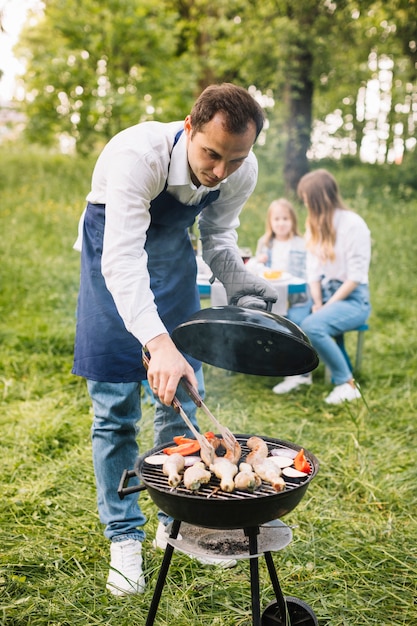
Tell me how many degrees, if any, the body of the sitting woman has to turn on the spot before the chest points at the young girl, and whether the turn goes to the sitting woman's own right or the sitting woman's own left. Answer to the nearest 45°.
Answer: approximately 45° to the sitting woman's own right

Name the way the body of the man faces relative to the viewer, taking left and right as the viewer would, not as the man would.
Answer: facing the viewer and to the right of the viewer

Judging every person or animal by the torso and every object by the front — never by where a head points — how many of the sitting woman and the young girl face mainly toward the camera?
1

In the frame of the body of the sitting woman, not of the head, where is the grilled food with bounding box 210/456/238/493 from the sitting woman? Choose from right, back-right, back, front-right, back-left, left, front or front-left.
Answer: left

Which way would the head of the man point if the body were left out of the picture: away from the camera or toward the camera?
toward the camera

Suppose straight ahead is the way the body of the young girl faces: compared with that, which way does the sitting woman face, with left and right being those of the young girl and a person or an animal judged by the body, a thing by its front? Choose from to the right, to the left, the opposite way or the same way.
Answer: to the right

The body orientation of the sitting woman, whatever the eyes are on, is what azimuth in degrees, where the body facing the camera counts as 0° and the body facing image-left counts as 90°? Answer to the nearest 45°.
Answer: approximately 90°

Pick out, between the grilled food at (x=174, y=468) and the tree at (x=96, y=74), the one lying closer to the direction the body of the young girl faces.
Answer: the grilled food

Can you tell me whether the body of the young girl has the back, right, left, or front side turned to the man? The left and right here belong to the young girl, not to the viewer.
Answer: front

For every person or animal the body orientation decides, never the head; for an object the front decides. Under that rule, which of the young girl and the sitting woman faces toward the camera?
the young girl

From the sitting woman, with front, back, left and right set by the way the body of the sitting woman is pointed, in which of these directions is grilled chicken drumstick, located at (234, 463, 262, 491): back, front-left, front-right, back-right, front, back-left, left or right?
left

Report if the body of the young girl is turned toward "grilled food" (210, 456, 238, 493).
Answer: yes

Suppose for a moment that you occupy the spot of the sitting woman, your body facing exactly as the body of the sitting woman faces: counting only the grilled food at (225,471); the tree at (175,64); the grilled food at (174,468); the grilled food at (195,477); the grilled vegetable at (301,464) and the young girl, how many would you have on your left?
4

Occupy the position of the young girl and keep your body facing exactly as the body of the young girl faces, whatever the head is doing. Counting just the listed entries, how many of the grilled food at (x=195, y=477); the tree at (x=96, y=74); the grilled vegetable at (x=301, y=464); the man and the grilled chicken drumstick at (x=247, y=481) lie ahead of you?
4

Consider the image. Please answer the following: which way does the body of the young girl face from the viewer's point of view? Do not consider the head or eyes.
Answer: toward the camera

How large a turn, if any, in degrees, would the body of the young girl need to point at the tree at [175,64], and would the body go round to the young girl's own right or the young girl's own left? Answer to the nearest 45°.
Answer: approximately 180°

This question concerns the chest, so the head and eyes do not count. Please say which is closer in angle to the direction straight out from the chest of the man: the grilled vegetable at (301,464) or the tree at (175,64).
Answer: the grilled vegetable
